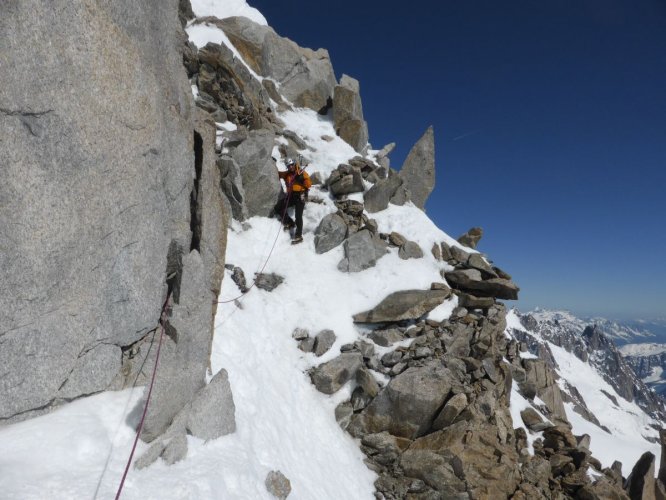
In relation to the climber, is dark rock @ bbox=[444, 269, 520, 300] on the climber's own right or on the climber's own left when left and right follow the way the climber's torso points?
on the climber's own left

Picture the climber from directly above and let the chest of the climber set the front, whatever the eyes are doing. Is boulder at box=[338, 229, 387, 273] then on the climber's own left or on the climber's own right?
on the climber's own left

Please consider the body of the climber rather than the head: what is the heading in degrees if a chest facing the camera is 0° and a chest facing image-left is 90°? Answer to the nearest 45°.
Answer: approximately 45°

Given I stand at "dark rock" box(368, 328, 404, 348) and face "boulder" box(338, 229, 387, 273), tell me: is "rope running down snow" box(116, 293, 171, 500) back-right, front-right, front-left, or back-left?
back-left

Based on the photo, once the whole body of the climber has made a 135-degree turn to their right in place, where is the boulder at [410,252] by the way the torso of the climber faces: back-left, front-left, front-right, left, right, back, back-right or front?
right
